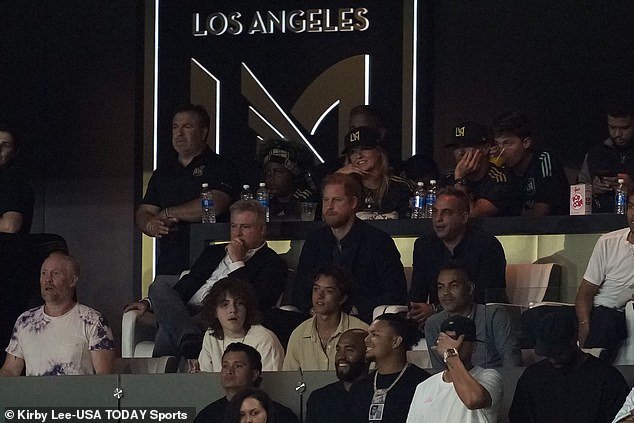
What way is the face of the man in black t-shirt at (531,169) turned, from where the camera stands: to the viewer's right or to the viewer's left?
to the viewer's left

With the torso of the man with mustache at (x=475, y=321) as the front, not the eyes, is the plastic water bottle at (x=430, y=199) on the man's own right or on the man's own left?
on the man's own right

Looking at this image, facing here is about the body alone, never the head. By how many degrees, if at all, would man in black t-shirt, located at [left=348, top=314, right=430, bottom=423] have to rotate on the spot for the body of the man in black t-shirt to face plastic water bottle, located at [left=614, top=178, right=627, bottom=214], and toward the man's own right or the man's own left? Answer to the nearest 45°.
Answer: approximately 180°
